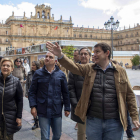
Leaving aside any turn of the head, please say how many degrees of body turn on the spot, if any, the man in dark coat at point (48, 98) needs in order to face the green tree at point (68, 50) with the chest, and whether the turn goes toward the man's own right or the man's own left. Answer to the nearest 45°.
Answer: approximately 180°

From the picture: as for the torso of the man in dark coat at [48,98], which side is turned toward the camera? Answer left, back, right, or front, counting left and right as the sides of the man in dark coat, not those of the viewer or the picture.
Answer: front
